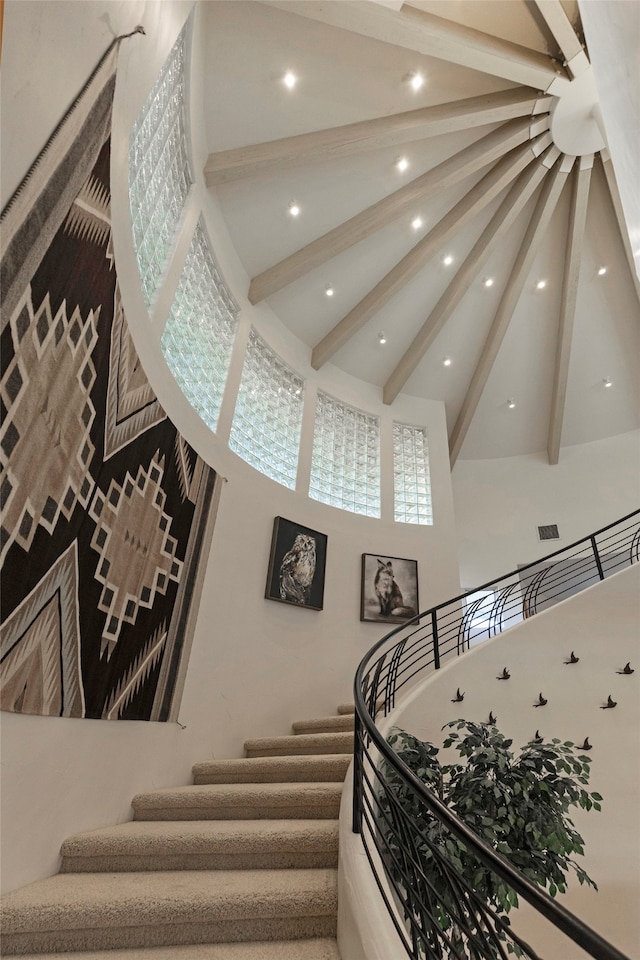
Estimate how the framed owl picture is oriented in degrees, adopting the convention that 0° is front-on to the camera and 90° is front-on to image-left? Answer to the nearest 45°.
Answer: approximately 315°

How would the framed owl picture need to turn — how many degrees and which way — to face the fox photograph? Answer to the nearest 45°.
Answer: approximately 90° to its left

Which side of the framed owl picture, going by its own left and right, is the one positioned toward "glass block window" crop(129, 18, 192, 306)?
right

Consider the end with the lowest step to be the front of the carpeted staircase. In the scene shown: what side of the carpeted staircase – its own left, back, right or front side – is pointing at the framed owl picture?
back

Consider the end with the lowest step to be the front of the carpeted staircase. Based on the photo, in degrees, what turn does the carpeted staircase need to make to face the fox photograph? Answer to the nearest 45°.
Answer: approximately 135° to its left

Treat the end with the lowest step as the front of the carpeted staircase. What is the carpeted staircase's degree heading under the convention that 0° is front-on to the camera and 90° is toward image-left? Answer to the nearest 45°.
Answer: approximately 0°

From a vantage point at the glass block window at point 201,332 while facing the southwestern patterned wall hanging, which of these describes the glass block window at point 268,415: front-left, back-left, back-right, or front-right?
back-left

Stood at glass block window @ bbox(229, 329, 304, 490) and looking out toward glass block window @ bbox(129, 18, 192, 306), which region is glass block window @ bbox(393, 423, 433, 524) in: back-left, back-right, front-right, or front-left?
back-left
